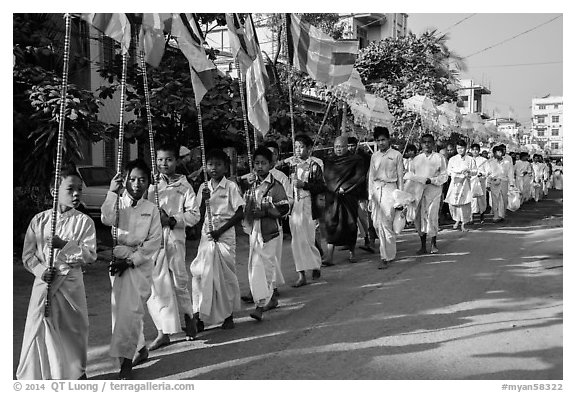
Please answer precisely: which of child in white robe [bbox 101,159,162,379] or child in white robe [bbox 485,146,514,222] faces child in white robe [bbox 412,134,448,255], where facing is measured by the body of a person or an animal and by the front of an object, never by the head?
child in white robe [bbox 485,146,514,222]

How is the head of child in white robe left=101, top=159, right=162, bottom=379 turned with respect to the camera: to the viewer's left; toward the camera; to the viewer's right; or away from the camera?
toward the camera

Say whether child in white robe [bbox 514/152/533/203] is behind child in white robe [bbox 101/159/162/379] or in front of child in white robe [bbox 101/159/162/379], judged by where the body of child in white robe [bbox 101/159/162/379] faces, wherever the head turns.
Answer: behind

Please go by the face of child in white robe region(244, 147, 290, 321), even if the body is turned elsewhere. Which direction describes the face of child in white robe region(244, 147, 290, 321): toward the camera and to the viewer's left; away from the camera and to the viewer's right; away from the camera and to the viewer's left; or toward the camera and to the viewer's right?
toward the camera and to the viewer's left

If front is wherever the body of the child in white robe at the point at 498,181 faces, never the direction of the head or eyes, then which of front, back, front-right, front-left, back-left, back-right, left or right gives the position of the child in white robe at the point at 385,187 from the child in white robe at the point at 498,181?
front

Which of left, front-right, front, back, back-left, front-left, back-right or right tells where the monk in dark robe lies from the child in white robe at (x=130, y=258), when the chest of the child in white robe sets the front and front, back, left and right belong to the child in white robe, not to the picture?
back-left

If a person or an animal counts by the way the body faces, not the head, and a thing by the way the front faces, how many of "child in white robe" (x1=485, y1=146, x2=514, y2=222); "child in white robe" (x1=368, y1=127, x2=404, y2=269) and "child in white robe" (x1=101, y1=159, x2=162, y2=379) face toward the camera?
3

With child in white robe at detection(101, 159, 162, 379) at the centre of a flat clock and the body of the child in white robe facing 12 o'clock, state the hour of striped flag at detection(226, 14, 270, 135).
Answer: The striped flag is roughly at 7 o'clock from the child in white robe.

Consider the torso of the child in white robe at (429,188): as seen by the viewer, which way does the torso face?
toward the camera

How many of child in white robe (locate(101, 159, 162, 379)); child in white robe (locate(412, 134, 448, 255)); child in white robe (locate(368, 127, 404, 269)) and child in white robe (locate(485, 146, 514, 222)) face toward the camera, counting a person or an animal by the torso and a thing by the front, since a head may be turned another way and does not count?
4

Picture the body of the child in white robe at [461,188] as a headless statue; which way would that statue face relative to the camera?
toward the camera

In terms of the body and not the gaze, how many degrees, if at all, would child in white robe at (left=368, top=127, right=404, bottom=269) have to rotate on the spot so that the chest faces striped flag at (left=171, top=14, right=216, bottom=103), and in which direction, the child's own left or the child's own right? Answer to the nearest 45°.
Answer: approximately 45° to the child's own right

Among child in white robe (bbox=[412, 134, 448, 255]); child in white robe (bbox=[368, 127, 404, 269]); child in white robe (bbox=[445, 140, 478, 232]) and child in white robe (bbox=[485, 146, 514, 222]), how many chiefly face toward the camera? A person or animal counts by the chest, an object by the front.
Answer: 4

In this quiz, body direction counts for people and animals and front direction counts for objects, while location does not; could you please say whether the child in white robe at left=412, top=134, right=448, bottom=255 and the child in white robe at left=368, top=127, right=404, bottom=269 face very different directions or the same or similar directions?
same or similar directions
